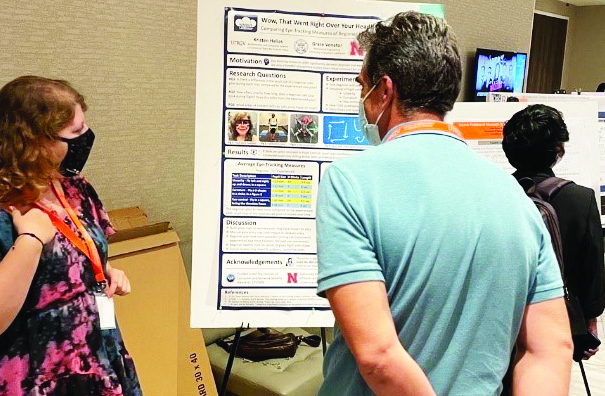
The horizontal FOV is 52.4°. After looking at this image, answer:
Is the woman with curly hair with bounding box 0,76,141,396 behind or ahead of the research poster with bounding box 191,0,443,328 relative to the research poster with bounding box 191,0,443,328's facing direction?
ahead

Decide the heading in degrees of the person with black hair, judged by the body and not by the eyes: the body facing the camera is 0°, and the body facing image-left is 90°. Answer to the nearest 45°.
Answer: approximately 180°

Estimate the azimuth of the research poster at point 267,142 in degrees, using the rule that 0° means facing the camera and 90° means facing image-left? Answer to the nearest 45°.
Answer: approximately 0°

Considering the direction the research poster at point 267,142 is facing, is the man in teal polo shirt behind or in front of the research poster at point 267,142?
in front

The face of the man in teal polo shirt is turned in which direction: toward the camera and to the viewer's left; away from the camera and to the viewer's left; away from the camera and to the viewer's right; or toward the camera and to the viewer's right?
away from the camera and to the viewer's left

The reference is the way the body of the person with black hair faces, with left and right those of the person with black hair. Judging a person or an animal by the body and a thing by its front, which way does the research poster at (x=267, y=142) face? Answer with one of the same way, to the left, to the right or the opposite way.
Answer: the opposite way

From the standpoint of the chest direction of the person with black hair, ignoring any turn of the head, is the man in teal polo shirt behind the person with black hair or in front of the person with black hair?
behind

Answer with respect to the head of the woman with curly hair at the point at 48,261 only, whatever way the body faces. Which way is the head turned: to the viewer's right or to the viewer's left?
to the viewer's right

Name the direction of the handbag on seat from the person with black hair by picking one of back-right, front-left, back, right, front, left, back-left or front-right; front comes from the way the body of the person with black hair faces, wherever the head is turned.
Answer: left

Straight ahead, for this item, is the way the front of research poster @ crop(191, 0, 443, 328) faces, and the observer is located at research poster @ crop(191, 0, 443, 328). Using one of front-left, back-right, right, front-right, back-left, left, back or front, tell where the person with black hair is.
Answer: left
